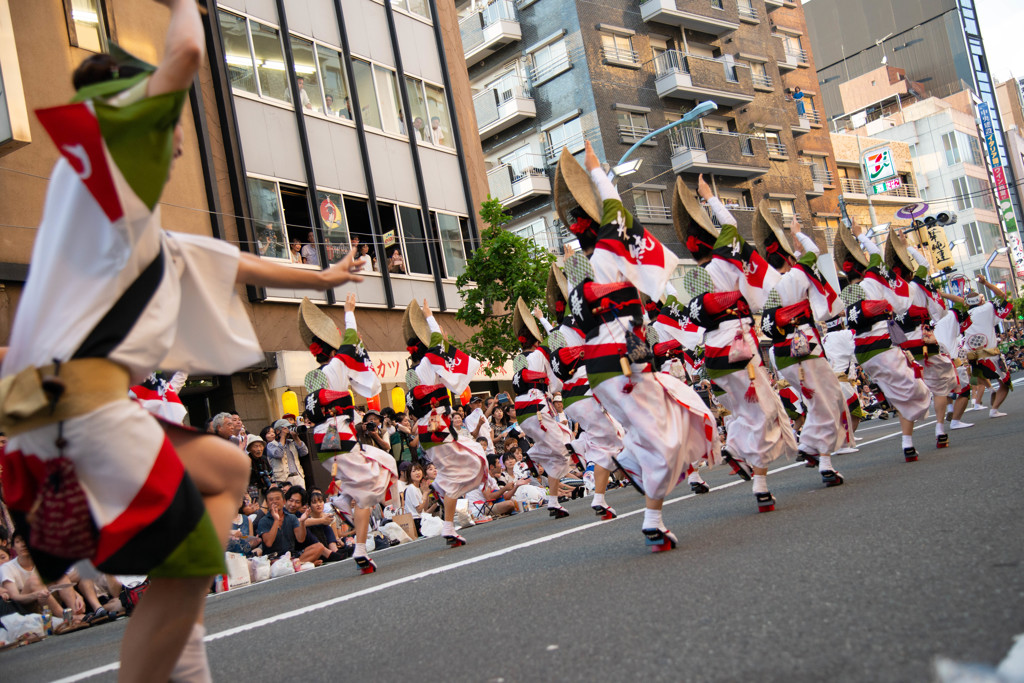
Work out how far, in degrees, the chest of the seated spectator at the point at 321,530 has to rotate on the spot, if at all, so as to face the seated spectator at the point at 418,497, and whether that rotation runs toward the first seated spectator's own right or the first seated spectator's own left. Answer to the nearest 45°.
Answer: approximately 90° to the first seated spectator's own left

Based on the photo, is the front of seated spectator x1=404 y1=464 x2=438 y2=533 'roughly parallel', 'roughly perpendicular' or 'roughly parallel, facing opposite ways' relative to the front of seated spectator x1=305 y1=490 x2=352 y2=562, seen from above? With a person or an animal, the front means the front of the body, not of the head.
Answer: roughly parallel

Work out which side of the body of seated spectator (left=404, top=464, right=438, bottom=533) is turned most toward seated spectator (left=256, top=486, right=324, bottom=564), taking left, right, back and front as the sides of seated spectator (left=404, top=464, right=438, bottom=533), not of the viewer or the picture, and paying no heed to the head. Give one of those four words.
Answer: right

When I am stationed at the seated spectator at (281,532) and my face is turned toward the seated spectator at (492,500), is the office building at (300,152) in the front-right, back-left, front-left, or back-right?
front-left

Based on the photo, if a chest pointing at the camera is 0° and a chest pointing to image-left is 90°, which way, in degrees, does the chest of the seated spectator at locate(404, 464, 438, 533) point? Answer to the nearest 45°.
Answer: approximately 315°

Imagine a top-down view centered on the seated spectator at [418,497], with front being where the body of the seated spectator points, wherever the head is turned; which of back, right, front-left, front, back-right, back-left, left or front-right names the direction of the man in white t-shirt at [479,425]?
left

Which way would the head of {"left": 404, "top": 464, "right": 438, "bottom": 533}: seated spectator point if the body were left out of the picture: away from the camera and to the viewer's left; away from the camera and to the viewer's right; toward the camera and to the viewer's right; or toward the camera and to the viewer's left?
toward the camera and to the viewer's right

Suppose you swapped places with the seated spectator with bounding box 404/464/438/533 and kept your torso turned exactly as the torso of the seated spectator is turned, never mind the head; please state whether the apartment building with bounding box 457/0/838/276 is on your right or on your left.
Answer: on your left

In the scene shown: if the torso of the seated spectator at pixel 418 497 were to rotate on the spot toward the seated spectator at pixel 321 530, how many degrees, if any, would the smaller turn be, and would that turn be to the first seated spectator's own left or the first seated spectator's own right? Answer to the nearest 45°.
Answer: approximately 90° to the first seated spectator's own right

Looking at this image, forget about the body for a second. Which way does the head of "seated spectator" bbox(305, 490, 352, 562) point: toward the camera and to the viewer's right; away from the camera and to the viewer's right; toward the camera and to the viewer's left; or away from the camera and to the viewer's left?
toward the camera and to the viewer's right

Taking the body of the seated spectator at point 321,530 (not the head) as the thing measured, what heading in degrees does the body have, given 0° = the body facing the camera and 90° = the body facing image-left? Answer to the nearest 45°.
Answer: approximately 315°

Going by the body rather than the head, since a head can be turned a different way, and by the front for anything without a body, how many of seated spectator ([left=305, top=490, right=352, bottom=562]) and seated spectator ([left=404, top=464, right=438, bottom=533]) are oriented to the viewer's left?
0

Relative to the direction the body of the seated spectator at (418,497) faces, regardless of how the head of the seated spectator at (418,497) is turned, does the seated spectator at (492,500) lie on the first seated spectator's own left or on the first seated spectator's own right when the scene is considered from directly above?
on the first seated spectator's own left

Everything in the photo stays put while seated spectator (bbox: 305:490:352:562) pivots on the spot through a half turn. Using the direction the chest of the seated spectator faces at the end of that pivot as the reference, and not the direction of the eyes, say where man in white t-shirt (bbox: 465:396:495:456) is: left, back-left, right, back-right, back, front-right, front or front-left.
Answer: right

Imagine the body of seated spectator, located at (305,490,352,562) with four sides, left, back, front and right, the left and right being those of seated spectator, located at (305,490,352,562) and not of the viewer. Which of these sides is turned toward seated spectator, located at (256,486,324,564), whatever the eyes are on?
right

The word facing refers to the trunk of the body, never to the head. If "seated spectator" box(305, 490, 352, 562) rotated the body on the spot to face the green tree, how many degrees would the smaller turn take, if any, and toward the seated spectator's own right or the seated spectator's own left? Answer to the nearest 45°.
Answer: approximately 90° to the seated spectator's own left

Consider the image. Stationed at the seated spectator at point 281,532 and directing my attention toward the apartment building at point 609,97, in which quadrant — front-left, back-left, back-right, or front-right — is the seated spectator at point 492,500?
front-right
